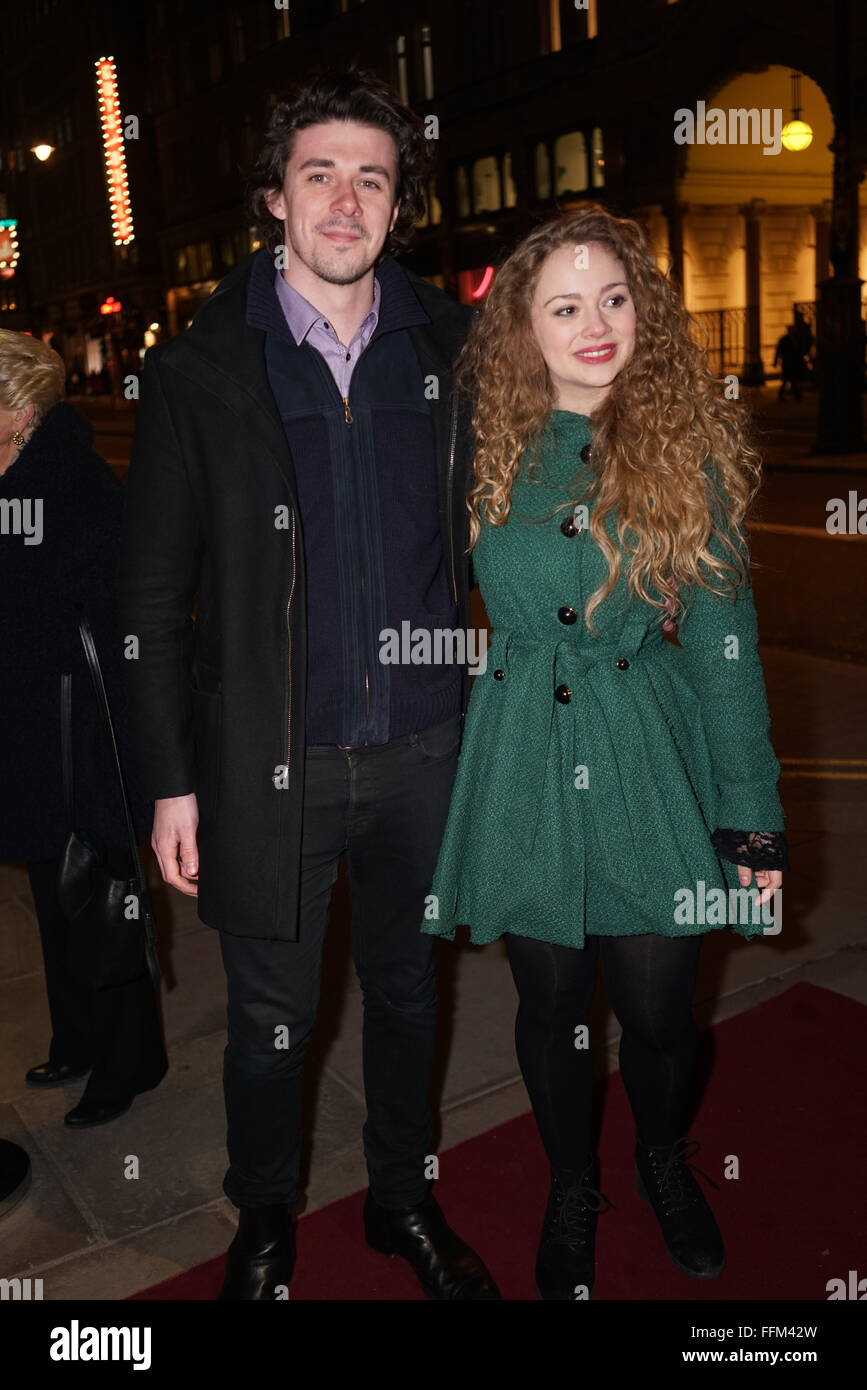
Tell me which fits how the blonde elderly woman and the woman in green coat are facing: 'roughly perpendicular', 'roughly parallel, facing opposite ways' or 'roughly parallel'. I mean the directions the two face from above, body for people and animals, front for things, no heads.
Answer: roughly perpendicular

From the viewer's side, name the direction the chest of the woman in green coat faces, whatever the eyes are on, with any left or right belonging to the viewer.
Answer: facing the viewer

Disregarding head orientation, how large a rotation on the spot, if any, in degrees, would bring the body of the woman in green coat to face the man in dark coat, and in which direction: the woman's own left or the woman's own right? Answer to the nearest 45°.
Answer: approximately 90° to the woman's own right

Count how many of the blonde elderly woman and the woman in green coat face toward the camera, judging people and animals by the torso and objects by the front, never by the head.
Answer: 1

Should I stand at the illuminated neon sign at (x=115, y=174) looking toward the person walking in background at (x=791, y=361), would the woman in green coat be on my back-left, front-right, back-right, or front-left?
front-right
